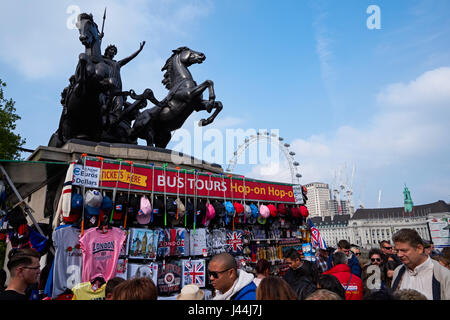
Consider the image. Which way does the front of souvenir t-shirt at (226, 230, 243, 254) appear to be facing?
toward the camera

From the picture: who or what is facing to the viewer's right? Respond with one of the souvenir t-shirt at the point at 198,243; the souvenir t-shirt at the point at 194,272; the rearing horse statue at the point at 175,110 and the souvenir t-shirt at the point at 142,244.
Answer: the rearing horse statue

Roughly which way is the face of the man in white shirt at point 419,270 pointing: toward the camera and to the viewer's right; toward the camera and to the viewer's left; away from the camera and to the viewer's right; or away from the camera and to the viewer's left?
toward the camera and to the viewer's left

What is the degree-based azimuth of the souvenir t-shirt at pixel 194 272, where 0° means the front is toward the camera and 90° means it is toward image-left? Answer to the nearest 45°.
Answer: approximately 0°

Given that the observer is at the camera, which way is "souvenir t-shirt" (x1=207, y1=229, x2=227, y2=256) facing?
facing the viewer

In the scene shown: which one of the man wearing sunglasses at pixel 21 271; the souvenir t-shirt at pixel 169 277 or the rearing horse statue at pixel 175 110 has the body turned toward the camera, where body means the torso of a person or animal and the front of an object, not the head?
the souvenir t-shirt

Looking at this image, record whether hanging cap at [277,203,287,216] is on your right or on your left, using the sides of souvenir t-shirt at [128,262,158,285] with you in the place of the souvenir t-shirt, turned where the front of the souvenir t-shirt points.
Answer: on your left

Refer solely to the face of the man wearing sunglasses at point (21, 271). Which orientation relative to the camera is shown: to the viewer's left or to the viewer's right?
to the viewer's right

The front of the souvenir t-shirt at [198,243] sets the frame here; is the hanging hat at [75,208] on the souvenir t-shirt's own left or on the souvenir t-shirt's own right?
on the souvenir t-shirt's own right

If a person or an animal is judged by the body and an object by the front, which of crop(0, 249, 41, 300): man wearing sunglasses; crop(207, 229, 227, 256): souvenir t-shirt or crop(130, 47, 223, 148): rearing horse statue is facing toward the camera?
the souvenir t-shirt

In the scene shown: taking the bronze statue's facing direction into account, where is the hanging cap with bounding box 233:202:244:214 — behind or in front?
in front

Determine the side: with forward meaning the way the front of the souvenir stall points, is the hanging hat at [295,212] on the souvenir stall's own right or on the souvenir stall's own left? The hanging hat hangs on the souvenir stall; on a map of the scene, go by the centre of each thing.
on the souvenir stall's own left
